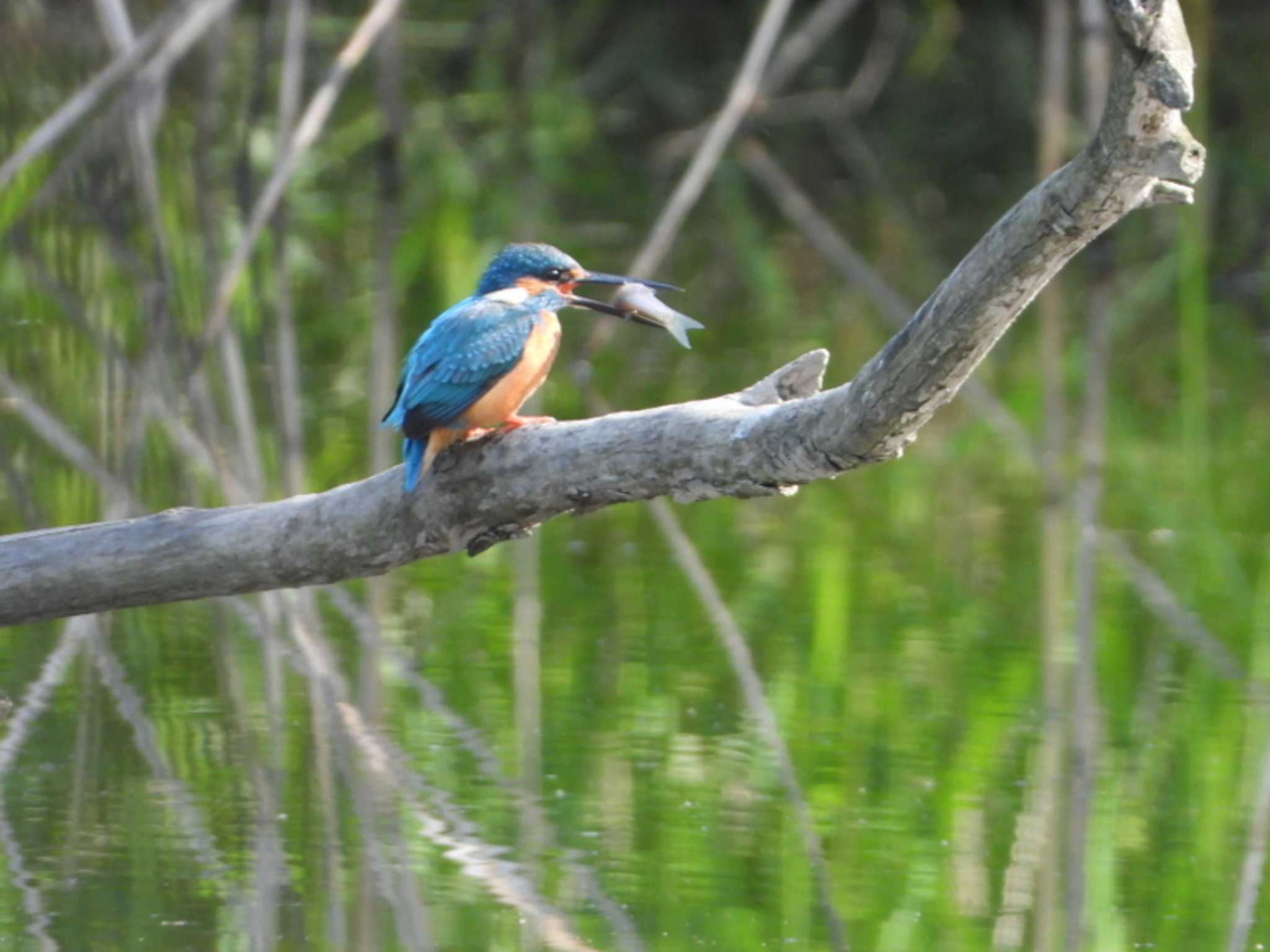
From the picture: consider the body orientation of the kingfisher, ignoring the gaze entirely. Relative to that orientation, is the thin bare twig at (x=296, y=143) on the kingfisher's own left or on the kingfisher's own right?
on the kingfisher's own left

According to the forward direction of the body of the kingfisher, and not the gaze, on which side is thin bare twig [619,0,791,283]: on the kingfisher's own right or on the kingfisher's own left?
on the kingfisher's own left

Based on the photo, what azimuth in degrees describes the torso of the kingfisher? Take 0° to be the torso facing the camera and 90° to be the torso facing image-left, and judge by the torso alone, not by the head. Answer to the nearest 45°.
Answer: approximately 270°

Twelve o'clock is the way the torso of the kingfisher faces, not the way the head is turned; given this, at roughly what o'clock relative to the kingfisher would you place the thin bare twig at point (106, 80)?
The thin bare twig is roughly at 8 o'clock from the kingfisher.
